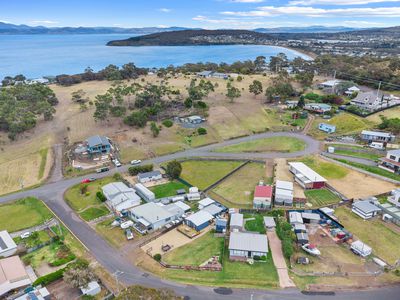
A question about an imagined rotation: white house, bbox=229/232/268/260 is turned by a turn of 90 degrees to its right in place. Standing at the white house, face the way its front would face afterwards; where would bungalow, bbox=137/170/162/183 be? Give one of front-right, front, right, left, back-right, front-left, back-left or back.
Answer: front-right

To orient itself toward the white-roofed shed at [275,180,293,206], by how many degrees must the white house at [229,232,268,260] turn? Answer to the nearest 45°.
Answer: approximately 180°

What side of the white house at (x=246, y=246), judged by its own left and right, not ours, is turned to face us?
front

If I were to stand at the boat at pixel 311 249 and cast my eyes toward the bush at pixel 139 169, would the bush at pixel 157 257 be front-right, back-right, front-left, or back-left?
front-left

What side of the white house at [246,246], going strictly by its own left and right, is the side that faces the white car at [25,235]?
right

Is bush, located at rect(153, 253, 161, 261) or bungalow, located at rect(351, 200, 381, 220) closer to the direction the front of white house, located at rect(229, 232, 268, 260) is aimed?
the bush

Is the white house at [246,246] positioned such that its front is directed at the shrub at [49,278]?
no

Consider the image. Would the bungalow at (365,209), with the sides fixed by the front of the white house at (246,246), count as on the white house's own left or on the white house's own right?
on the white house's own left

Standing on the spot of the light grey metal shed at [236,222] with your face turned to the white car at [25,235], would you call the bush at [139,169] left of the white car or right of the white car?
right

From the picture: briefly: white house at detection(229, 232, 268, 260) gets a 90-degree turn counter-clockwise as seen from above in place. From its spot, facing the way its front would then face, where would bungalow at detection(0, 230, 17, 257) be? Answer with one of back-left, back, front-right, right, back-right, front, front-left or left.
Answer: back

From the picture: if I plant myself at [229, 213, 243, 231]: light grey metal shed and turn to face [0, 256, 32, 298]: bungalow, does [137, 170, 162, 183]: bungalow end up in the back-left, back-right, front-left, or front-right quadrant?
front-right

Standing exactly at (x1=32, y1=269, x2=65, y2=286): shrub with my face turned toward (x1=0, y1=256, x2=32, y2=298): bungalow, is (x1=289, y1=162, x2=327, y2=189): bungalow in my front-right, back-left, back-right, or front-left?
back-right

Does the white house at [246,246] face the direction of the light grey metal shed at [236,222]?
no

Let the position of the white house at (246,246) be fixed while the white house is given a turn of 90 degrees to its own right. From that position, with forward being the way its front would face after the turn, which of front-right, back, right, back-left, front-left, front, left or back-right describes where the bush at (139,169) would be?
front-right

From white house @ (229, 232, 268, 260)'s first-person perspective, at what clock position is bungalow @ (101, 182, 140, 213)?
The bungalow is roughly at 4 o'clock from the white house.

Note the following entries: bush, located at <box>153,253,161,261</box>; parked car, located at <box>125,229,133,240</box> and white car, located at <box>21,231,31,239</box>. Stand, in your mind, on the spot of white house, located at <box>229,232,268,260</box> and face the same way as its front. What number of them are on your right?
3

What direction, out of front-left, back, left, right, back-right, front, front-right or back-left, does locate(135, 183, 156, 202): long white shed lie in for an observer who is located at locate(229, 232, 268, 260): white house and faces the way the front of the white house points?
back-right

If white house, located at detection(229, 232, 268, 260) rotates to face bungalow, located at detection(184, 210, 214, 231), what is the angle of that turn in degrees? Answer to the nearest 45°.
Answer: approximately 135° to its right

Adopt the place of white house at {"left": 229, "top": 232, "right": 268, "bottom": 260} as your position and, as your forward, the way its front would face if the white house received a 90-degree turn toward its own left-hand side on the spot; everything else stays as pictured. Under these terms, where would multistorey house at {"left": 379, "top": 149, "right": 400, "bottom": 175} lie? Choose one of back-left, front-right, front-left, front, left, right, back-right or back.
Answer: front-left

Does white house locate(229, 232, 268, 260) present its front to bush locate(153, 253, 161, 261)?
no
